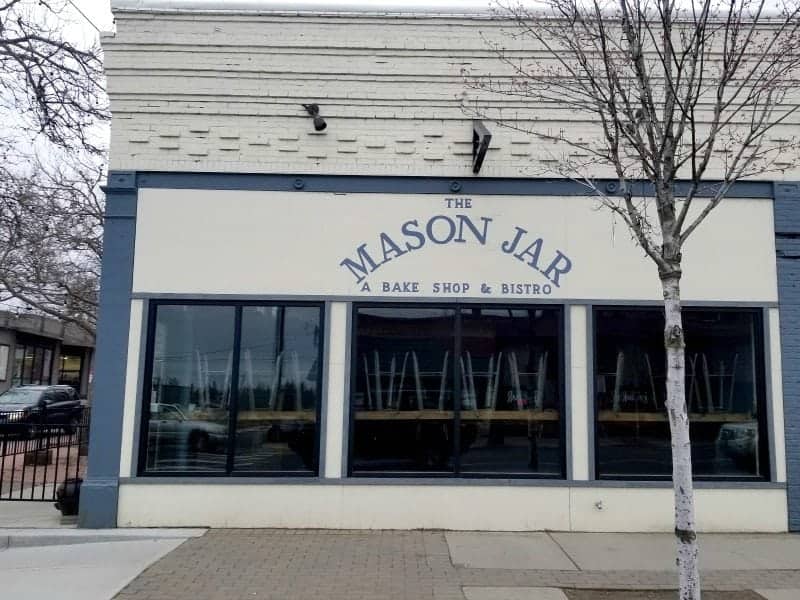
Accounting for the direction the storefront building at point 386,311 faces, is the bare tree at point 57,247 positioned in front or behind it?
behind

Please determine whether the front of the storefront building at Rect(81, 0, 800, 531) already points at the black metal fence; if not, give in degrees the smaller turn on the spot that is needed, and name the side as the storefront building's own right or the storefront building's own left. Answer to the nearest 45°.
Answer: approximately 135° to the storefront building's own right

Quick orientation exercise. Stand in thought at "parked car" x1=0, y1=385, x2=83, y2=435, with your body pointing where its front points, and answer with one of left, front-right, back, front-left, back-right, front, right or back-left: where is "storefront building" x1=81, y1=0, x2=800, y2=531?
front-left

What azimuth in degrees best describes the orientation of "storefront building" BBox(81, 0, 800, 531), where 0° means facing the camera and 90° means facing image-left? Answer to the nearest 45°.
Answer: approximately 0°

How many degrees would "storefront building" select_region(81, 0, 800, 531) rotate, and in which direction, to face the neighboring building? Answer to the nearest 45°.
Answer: approximately 135° to its right
